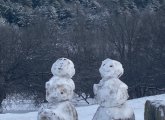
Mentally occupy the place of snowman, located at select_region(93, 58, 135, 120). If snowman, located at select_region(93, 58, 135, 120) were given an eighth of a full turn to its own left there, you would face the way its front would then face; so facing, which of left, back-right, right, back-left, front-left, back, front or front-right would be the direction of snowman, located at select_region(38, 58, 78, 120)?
right

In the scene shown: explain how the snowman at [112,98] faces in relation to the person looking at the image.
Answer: facing the viewer and to the left of the viewer

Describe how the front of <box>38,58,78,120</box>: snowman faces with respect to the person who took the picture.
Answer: facing the viewer
